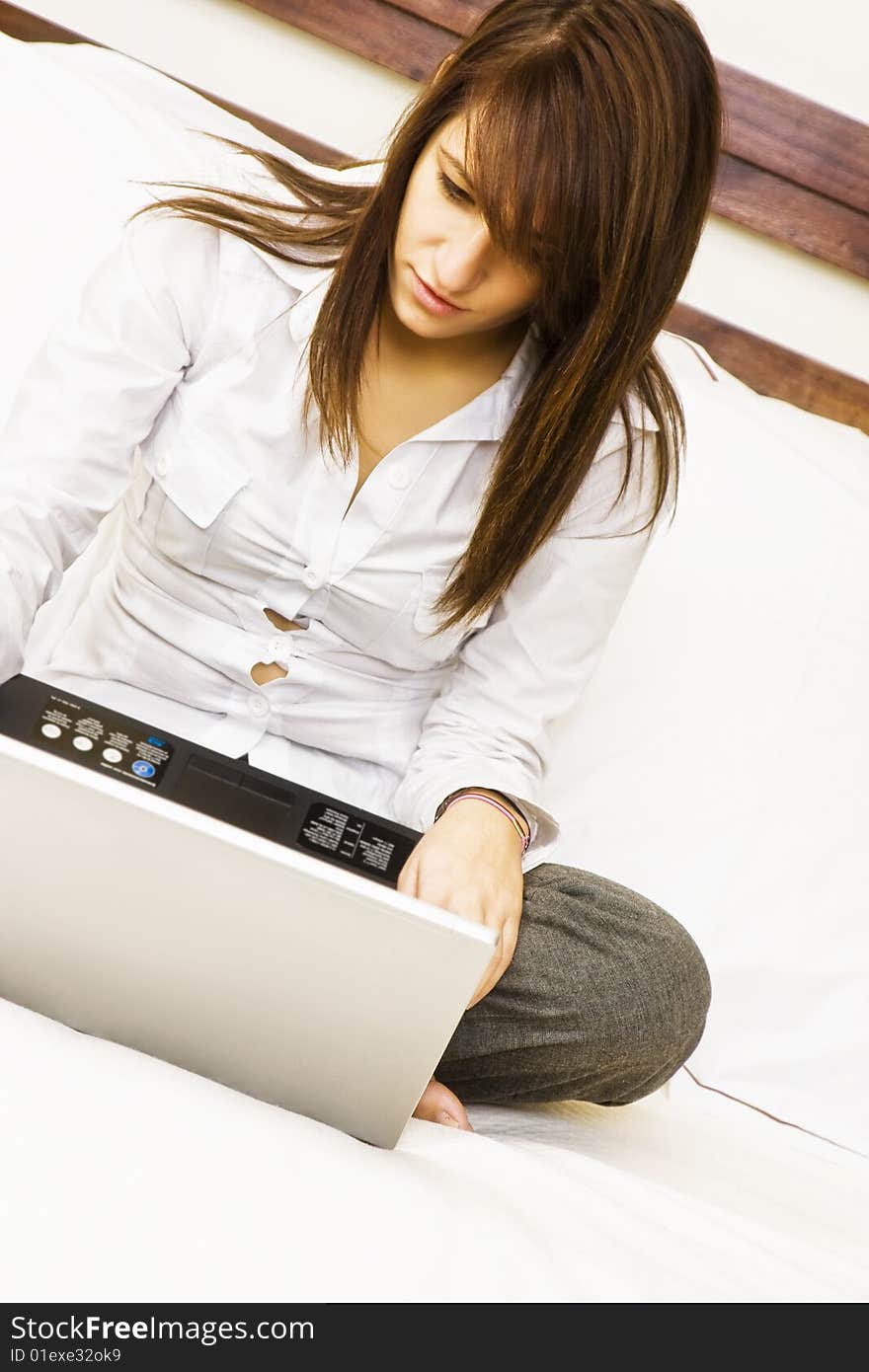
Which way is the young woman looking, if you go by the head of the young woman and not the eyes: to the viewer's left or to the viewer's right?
to the viewer's left

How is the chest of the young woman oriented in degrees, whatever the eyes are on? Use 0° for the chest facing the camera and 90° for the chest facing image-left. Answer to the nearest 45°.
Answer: approximately 0°
